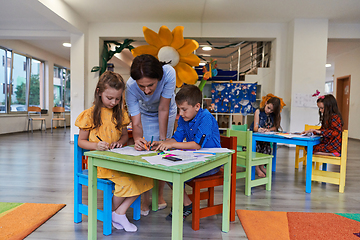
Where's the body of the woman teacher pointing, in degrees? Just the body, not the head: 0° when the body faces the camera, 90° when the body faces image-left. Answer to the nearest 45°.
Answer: approximately 0°

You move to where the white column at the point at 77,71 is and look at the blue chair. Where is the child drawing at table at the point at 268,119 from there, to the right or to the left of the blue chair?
left

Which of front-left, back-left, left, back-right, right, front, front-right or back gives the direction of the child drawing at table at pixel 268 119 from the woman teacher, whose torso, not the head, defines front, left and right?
back-left

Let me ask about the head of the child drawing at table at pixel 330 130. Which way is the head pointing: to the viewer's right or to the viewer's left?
to the viewer's left

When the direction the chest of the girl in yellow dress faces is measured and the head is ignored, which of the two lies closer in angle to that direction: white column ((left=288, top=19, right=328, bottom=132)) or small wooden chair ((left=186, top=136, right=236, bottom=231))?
the small wooden chair

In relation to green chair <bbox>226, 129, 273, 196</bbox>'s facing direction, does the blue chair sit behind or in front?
behind

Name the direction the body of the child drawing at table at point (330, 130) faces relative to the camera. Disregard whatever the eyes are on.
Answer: to the viewer's left

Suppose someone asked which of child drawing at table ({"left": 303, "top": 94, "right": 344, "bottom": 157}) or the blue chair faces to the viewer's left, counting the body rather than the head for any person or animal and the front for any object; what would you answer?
the child drawing at table

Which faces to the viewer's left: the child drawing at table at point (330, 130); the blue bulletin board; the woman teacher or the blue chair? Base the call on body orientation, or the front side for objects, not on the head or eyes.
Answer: the child drawing at table
